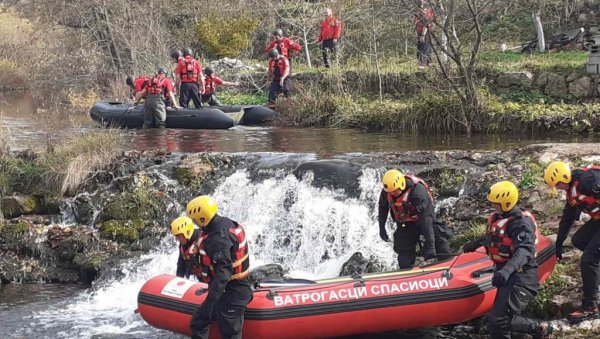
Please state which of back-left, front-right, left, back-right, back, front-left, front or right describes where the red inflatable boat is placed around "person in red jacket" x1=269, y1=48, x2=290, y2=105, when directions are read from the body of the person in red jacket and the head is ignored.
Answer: front-left

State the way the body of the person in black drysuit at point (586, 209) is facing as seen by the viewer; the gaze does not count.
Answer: to the viewer's left

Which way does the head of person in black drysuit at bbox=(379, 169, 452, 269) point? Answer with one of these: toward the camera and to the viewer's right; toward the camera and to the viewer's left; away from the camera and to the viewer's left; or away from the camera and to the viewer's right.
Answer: toward the camera and to the viewer's left

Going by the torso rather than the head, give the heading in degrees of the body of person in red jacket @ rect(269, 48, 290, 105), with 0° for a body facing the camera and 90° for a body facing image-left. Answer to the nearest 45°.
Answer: approximately 45°

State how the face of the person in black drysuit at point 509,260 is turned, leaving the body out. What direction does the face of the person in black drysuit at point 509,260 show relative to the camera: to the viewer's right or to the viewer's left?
to the viewer's left

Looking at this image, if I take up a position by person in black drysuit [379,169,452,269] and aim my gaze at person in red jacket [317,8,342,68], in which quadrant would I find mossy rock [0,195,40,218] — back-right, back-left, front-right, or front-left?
front-left

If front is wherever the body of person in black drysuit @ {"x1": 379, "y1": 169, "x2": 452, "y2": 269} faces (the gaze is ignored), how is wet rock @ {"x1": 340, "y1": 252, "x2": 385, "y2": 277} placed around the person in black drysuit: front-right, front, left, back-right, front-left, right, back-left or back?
right

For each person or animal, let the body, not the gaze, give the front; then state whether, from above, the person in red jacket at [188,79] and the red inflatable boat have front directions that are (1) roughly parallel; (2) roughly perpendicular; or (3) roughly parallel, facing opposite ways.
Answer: roughly perpendicular
